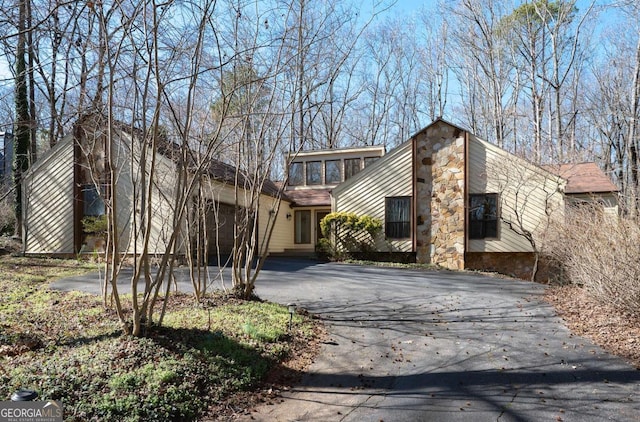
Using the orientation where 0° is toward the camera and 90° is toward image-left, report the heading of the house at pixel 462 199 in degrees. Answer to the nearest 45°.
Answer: approximately 0°

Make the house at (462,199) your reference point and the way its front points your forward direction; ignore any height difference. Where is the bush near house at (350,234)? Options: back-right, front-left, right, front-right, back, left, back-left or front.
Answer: right

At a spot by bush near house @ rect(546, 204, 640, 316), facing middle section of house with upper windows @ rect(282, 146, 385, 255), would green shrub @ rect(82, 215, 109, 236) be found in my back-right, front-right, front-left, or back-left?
front-left

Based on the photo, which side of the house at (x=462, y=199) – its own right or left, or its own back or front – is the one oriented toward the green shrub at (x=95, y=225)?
right

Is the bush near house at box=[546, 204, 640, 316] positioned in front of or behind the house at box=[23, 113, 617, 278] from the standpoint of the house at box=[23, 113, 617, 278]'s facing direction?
in front

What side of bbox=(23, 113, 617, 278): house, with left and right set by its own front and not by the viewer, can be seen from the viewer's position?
front
